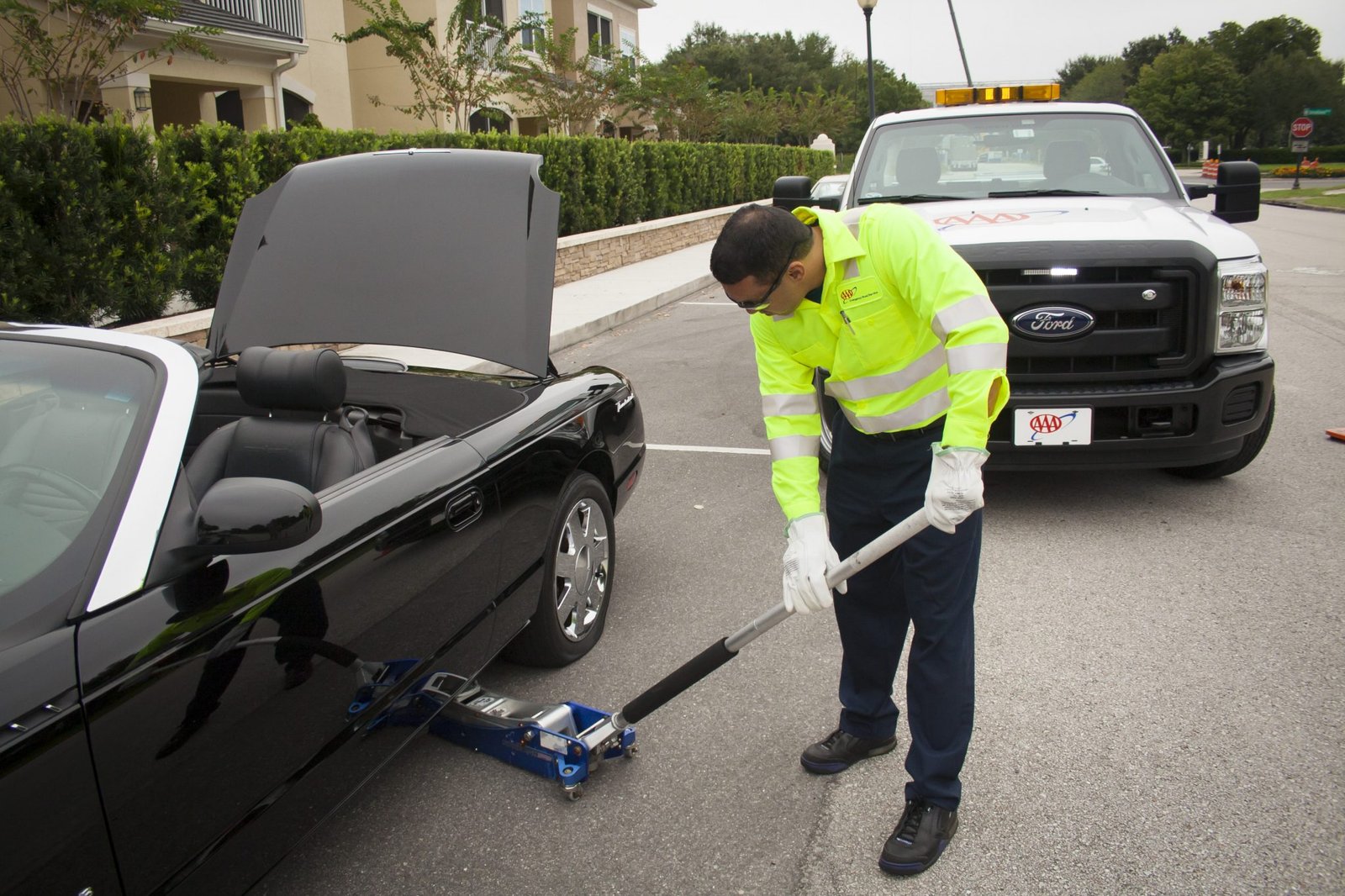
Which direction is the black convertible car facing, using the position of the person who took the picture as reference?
facing the viewer and to the left of the viewer

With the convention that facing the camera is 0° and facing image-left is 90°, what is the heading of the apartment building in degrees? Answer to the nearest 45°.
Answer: approximately 315°

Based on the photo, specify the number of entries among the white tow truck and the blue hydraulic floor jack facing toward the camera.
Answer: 1

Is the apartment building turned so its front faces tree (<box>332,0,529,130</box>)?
yes

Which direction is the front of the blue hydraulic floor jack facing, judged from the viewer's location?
facing away from the viewer and to the left of the viewer

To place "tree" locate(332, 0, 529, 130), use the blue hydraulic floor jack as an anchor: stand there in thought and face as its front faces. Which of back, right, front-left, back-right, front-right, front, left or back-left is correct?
front-right

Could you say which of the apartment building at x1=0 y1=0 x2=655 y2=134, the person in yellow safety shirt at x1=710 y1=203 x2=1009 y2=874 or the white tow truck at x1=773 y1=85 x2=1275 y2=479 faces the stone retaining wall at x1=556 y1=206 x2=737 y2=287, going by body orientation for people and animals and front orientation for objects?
the apartment building

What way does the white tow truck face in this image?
toward the camera

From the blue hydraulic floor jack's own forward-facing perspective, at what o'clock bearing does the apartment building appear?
The apartment building is roughly at 1 o'clock from the blue hydraulic floor jack.

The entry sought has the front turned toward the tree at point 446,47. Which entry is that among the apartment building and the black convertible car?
the apartment building

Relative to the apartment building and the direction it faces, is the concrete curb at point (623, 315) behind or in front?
in front

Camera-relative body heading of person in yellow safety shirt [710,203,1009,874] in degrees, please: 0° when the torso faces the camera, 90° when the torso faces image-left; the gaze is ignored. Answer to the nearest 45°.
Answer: approximately 45°

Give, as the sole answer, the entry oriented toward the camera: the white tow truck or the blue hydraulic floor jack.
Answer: the white tow truck

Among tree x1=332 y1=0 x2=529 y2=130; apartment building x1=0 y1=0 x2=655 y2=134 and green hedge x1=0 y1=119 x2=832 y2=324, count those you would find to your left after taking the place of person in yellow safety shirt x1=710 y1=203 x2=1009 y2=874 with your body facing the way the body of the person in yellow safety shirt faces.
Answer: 0

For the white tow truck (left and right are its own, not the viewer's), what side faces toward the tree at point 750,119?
back

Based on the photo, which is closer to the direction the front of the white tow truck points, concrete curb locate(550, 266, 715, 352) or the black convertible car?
the black convertible car

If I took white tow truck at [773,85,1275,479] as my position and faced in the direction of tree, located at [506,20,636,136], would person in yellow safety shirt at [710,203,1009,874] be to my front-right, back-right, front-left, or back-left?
back-left

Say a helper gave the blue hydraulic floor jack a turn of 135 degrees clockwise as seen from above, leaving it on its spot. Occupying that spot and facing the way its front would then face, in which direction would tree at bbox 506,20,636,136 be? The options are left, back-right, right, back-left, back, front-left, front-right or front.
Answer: left
